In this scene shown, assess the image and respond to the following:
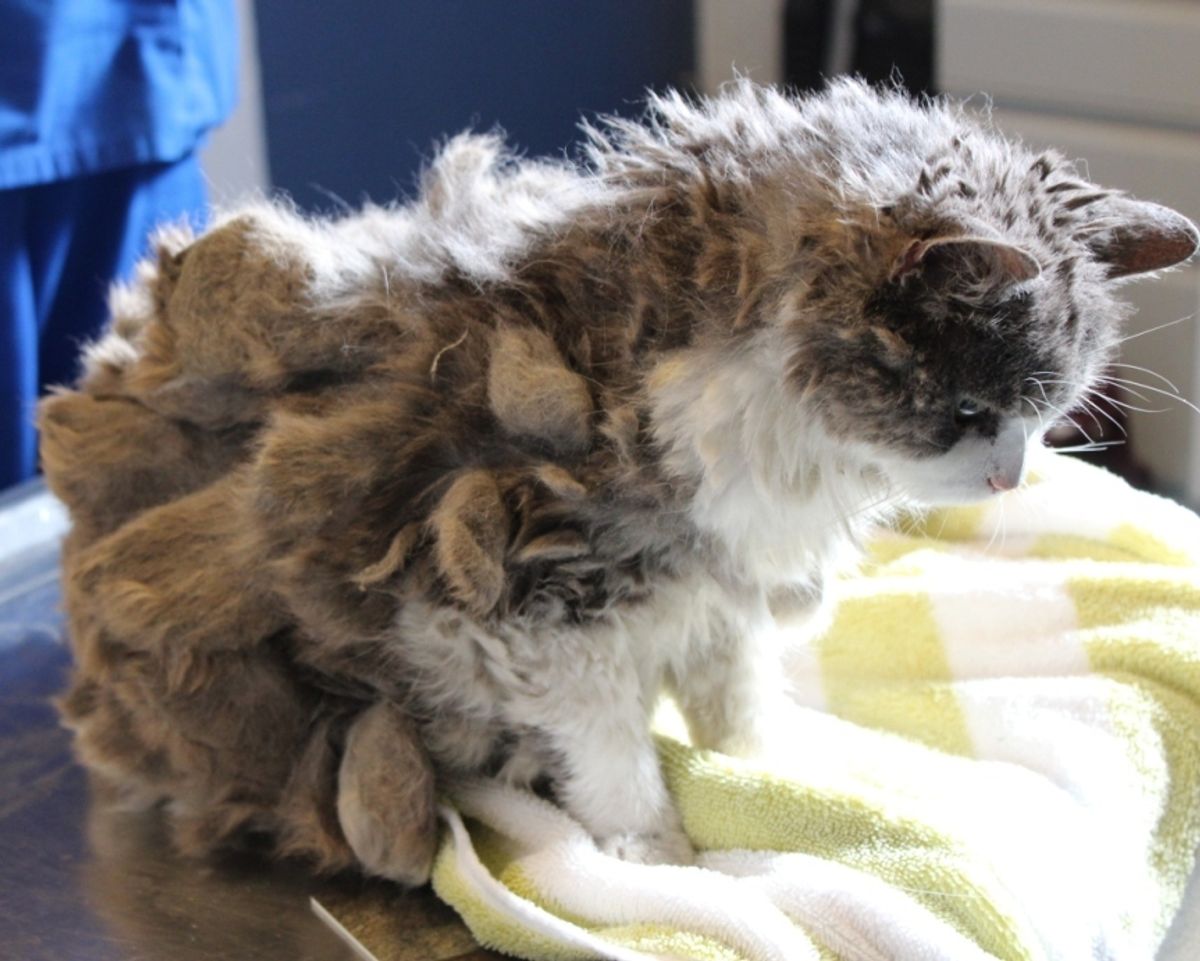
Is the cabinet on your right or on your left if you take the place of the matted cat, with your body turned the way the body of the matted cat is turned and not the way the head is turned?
on your left

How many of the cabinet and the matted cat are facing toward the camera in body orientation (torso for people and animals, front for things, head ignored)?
1

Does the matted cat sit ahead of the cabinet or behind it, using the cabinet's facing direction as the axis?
ahead

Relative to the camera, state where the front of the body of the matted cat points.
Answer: to the viewer's right

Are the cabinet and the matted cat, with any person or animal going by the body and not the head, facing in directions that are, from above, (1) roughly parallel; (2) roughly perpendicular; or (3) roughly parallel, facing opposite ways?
roughly perpendicular

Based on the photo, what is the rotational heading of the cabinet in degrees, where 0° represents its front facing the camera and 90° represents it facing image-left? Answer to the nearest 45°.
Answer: approximately 0°
